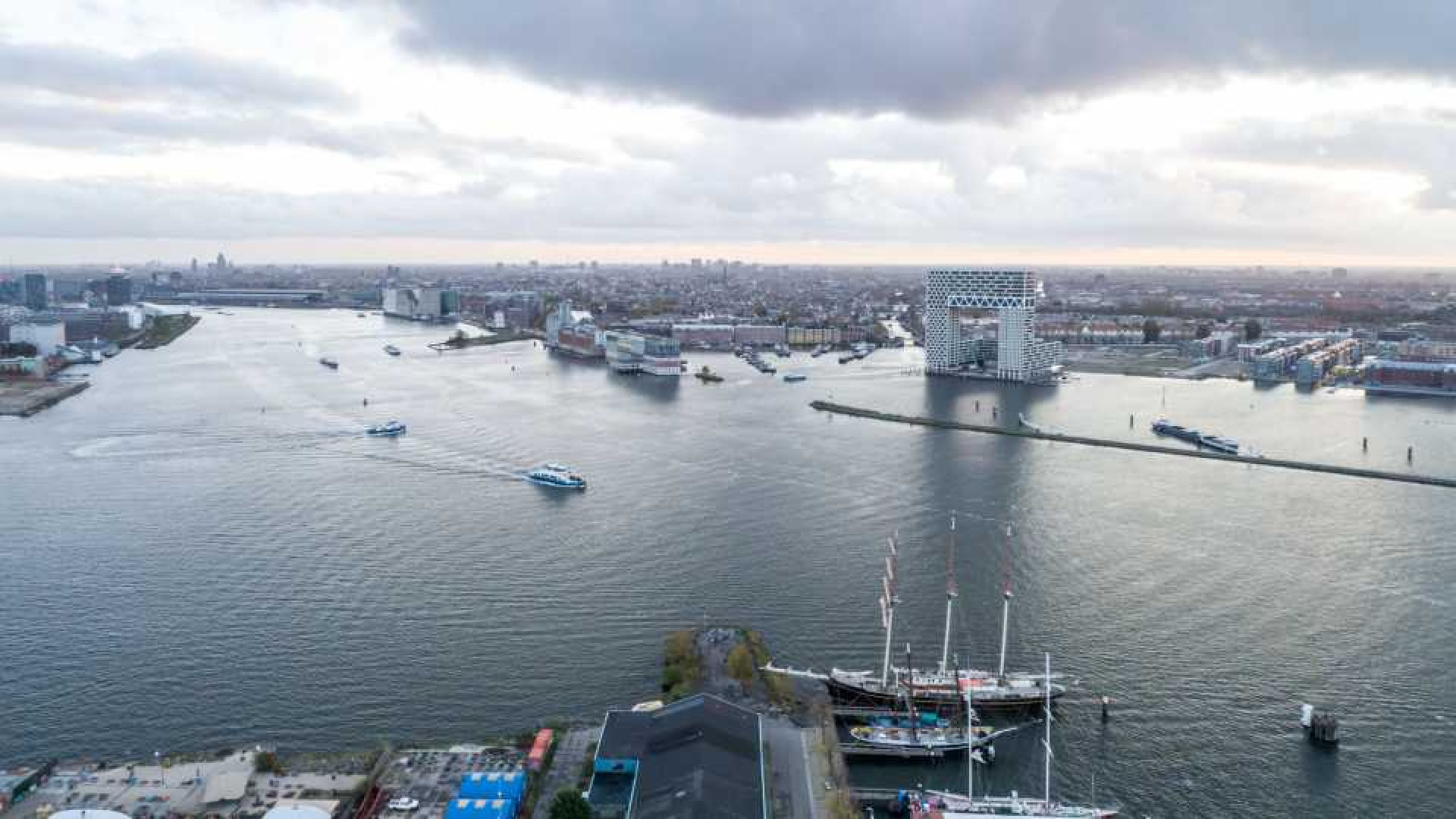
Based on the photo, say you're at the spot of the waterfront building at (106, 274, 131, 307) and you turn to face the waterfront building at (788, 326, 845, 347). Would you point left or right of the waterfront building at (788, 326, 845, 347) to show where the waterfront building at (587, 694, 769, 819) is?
right

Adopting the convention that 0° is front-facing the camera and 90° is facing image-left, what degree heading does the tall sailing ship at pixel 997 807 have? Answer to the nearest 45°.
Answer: approximately 270°

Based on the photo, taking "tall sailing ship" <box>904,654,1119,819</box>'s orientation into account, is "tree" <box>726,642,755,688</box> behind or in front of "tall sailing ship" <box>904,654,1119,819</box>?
behind

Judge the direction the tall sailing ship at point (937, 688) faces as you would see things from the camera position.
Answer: facing to the left of the viewer

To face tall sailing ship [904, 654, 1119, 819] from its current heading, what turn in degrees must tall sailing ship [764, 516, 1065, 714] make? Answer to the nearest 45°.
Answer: approximately 90° to its left

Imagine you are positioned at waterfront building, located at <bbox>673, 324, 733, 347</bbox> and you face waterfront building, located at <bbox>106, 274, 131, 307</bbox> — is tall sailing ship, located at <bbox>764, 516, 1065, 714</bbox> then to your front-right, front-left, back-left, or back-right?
back-left

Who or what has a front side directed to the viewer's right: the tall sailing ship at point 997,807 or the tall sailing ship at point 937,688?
the tall sailing ship at point 997,807

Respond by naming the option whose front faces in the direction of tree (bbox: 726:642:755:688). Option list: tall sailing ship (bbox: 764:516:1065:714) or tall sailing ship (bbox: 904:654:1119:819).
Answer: tall sailing ship (bbox: 764:516:1065:714)

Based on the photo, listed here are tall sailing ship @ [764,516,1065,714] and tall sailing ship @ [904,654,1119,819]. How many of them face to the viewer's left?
1

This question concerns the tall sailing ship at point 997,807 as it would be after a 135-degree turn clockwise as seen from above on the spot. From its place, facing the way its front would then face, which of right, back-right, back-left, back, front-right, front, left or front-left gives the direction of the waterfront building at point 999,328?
back-right

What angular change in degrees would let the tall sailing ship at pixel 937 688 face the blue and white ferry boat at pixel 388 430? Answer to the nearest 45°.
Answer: approximately 45° to its right

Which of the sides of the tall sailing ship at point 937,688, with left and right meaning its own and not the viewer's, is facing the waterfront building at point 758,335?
right

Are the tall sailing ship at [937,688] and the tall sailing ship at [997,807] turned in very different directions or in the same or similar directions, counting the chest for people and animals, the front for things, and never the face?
very different directions

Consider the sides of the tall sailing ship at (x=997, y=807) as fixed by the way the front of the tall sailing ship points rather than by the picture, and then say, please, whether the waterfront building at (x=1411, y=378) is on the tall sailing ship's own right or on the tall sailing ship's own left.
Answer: on the tall sailing ship's own left
